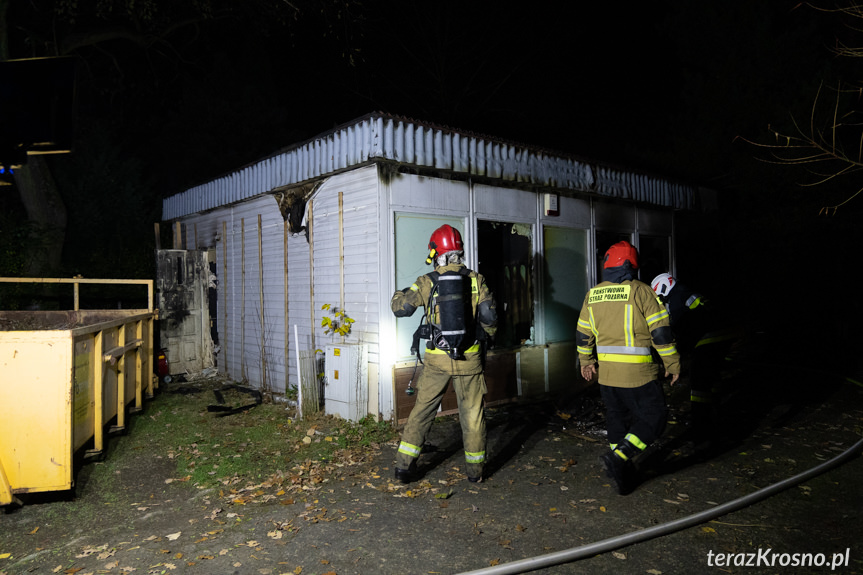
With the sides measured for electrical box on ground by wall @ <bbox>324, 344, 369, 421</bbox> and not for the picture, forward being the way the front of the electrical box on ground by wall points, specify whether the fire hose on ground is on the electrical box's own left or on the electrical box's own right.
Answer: on the electrical box's own left

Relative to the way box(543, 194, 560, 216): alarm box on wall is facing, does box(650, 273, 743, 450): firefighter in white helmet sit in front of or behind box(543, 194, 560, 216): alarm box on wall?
in front

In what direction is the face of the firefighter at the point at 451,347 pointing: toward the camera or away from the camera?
away from the camera

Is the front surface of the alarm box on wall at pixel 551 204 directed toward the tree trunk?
no

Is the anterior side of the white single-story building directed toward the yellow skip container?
no

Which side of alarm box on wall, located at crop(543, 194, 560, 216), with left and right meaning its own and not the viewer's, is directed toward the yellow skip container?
right

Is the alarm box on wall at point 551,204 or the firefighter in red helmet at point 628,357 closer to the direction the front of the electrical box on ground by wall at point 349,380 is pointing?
the firefighter in red helmet

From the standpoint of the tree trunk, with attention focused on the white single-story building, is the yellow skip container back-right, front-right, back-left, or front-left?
front-right

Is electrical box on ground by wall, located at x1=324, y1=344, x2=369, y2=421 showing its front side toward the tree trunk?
no

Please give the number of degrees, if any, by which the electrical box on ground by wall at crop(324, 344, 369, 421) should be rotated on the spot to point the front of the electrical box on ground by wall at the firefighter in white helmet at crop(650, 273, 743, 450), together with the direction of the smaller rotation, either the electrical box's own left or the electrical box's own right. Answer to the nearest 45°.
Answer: approximately 90° to the electrical box's own left

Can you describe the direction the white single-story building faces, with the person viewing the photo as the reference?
facing the viewer and to the right of the viewer

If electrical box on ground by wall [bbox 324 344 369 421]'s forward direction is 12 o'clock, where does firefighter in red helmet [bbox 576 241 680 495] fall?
The firefighter in red helmet is roughly at 9 o'clock from the electrical box on ground by wall.

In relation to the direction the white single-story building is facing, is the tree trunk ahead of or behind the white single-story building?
behind

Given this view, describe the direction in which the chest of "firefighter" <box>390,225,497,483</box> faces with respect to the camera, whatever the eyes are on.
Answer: away from the camera

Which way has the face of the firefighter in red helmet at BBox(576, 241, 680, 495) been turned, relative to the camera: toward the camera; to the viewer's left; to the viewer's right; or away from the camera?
away from the camera
